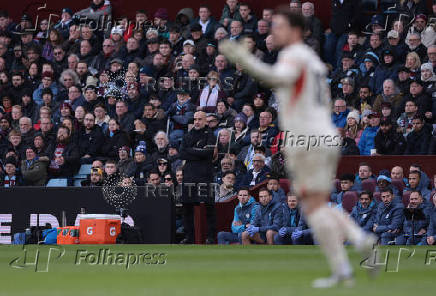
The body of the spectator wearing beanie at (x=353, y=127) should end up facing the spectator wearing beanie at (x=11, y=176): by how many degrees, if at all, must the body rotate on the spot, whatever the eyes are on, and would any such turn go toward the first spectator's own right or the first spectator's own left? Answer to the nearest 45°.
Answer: approximately 45° to the first spectator's own right

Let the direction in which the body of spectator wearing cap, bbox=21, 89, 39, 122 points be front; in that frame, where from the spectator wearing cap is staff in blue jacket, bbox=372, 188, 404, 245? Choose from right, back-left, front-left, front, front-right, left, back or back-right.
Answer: left
